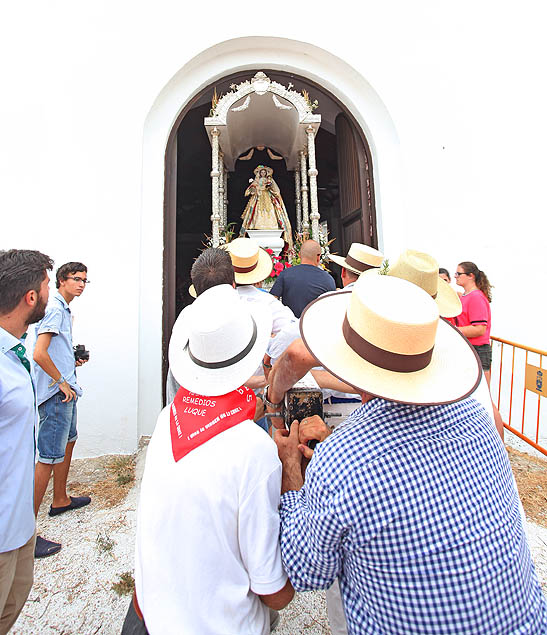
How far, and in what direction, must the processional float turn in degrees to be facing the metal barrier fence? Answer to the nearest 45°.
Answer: approximately 45° to its left

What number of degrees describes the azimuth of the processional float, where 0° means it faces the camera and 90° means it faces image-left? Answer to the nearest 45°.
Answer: approximately 0°

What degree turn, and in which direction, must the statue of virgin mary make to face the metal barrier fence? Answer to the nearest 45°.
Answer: approximately 45° to its left
